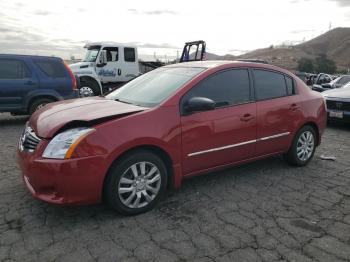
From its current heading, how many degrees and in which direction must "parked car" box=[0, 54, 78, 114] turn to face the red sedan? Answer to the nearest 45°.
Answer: approximately 90° to its left

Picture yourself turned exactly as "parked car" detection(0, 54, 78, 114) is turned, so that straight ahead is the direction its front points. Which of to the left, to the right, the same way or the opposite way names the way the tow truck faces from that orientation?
the same way

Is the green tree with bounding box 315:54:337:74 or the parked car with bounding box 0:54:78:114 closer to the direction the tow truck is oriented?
the parked car

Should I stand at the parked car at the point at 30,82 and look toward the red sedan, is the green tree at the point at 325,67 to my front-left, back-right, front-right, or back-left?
back-left

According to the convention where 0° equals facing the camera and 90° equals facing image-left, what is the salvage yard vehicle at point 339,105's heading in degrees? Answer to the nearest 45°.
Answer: approximately 45°

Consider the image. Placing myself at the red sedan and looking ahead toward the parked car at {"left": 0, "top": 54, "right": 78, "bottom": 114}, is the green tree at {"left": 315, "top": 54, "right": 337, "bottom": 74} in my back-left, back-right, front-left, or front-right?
front-right

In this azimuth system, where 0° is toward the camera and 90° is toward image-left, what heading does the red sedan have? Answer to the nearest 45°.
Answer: approximately 45°

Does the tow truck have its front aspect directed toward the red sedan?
no

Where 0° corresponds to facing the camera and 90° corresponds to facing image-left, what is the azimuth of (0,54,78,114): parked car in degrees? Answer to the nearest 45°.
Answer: approximately 90°

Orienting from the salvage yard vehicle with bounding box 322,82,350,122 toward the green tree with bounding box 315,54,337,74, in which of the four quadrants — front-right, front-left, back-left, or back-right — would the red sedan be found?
back-left

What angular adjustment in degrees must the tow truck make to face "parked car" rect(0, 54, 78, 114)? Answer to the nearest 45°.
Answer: approximately 90° to its left

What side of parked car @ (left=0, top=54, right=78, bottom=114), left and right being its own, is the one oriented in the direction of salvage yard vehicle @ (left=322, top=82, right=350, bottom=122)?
back

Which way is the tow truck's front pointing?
to the viewer's left

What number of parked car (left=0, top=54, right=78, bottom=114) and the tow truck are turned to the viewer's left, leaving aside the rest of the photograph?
2

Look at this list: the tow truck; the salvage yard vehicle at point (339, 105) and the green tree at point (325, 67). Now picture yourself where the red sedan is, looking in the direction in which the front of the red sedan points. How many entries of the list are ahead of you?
0
